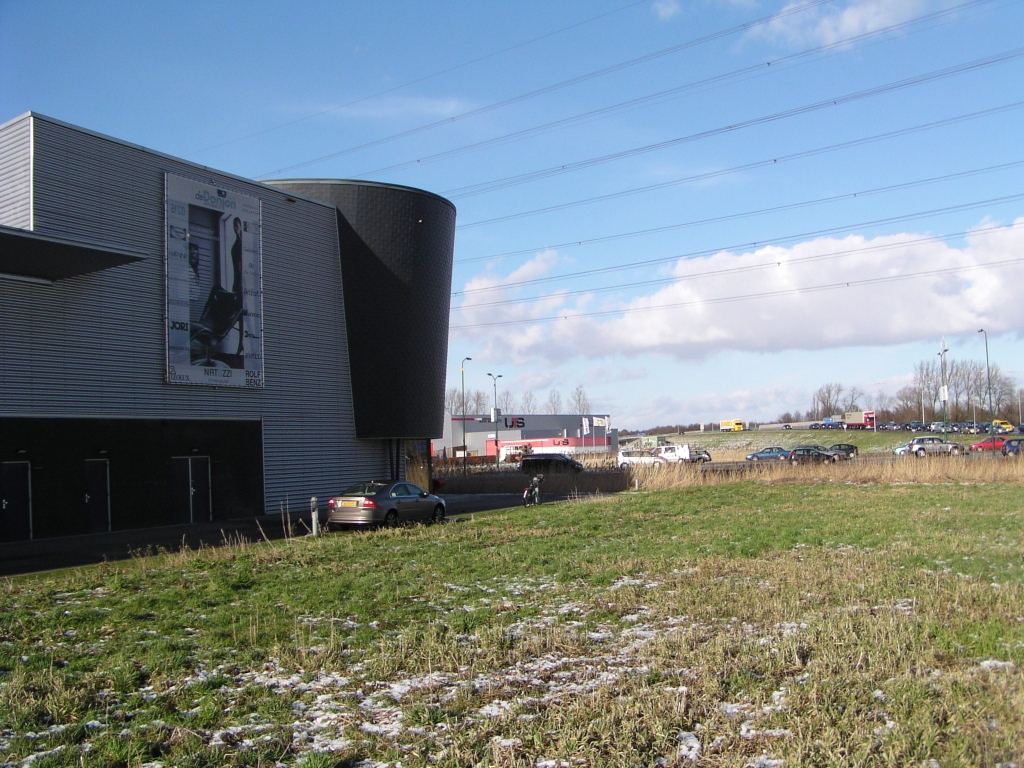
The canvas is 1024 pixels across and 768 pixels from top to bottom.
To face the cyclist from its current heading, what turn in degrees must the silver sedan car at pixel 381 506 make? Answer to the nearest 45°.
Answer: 0° — it already faces them

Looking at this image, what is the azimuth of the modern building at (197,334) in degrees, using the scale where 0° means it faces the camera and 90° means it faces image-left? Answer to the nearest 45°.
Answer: approximately 315°
